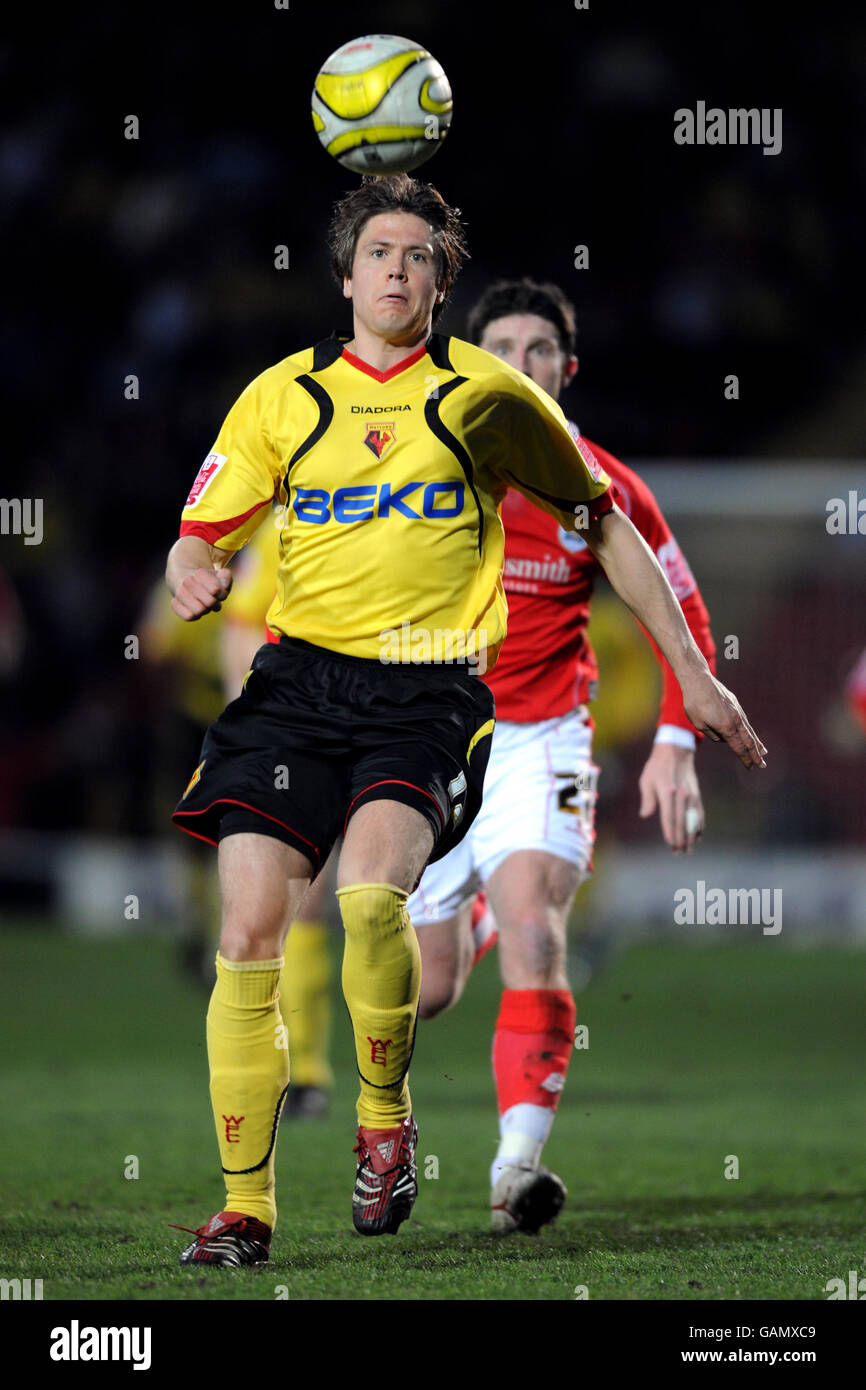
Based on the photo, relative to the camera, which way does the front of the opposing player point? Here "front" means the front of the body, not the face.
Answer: toward the camera

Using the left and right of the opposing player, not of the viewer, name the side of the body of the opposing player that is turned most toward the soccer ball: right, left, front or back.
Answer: front
